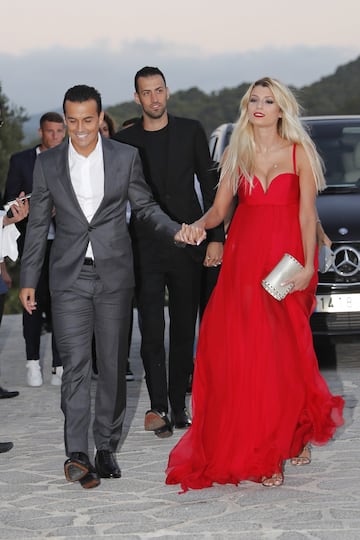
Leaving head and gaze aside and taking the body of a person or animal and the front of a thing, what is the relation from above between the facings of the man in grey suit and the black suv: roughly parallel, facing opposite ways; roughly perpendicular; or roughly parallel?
roughly parallel

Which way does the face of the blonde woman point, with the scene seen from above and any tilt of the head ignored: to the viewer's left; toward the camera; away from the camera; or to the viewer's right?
toward the camera

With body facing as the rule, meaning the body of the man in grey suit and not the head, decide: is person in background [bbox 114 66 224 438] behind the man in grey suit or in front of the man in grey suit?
behind

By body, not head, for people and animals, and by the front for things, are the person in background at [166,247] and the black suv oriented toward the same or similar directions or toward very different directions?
same or similar directions

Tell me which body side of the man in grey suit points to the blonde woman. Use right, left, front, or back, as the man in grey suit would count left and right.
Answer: left

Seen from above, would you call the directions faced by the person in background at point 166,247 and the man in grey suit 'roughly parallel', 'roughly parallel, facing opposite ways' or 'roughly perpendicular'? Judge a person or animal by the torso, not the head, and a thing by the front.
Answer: roughly parallel

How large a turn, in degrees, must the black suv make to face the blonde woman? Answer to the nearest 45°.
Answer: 0° — it already faces them

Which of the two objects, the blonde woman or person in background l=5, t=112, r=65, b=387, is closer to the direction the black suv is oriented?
the blonde woman

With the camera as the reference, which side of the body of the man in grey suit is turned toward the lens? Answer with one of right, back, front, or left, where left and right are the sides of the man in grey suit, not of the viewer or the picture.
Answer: front

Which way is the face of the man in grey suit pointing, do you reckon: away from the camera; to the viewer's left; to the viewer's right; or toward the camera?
toward the camera

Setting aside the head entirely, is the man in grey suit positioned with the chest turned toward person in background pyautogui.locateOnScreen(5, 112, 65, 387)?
no

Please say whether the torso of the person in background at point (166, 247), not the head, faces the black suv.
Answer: no

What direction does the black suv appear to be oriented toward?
toward the camera

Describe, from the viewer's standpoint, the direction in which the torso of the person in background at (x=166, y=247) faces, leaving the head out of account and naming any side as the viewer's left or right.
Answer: facing the viewer

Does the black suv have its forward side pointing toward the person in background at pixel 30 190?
no

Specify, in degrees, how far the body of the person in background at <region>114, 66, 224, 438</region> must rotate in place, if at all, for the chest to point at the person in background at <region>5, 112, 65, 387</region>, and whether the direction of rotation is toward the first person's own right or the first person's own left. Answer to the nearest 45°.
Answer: approximately 135° to the first person's own right
